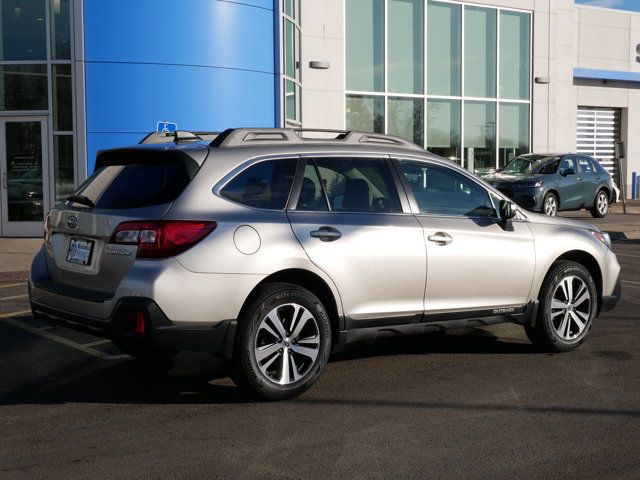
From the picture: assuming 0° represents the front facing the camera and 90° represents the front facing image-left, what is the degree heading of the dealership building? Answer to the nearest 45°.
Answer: approximately 0°

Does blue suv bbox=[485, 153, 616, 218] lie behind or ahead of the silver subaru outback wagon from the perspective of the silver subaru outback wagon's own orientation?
ahead

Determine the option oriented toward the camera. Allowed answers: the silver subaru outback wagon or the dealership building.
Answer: the dealership building

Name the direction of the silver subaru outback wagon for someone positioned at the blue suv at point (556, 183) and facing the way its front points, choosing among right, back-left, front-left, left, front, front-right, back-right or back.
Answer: front-left

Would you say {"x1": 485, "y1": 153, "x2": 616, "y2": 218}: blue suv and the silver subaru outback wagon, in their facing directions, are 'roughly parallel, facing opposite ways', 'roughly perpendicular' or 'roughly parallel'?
roughly parallel, facing opposite ways

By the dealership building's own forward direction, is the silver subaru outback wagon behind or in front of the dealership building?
in front

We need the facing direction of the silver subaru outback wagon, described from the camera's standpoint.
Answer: facing away from the viewer and to the right of the viewer

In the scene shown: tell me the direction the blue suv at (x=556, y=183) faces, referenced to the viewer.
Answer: facing the viewer and to the left of the viewer

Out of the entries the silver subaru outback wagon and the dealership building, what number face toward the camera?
1
